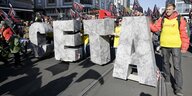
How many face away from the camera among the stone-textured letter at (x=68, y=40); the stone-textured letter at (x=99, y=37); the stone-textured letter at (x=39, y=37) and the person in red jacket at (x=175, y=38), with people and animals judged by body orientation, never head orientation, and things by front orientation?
0

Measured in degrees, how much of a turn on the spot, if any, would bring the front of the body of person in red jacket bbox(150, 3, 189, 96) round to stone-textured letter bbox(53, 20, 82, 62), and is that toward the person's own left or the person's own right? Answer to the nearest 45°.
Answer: approximately 135° to the person's own right

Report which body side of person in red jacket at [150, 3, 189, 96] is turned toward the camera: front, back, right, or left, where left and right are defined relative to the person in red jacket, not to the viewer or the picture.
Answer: front

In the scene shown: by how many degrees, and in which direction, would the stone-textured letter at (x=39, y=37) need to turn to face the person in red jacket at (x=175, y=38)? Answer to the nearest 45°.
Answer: approximately 90° to its left

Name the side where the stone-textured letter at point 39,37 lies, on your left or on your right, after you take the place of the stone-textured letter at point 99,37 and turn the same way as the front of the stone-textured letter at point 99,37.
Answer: on your right

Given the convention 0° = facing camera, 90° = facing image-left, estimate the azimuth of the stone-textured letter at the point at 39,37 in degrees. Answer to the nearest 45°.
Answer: approximately 45°

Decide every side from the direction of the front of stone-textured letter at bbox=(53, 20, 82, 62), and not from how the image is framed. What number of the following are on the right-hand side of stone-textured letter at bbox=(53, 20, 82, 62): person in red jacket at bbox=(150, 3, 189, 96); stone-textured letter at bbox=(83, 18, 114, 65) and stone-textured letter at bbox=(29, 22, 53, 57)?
1

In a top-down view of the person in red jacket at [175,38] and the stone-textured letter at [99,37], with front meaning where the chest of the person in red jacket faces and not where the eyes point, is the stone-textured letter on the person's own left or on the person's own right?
on the person's own right

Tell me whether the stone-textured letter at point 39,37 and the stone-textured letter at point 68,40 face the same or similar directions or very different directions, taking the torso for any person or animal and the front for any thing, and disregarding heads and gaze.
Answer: same or similar directions

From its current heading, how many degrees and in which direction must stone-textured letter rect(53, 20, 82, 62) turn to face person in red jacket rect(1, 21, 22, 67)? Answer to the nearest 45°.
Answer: approximately 45° to its right

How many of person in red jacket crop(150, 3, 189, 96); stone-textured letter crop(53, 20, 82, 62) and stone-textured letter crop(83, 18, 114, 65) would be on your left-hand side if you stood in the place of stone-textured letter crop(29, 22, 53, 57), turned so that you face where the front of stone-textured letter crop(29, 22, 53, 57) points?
3

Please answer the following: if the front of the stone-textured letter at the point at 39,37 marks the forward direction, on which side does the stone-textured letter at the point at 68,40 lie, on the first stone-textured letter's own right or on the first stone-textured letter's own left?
on the first stone-textured letter's own left

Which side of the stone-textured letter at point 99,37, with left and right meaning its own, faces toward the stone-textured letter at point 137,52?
left

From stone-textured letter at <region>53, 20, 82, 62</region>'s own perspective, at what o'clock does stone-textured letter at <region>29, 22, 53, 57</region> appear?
stone-textured letter at <region>29, 22, 53, 57</region> is roughly at 3 o'clock from stone-textured letter at <region>53, 20, 82, 62</region>.

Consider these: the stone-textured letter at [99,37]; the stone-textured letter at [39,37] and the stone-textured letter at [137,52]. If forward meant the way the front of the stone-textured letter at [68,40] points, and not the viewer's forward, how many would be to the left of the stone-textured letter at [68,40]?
2
